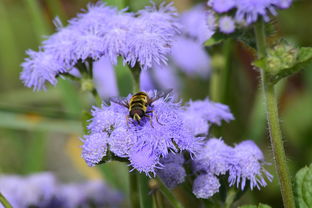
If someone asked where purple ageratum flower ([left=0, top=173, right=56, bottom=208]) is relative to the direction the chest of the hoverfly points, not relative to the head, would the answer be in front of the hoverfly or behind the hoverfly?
behind
